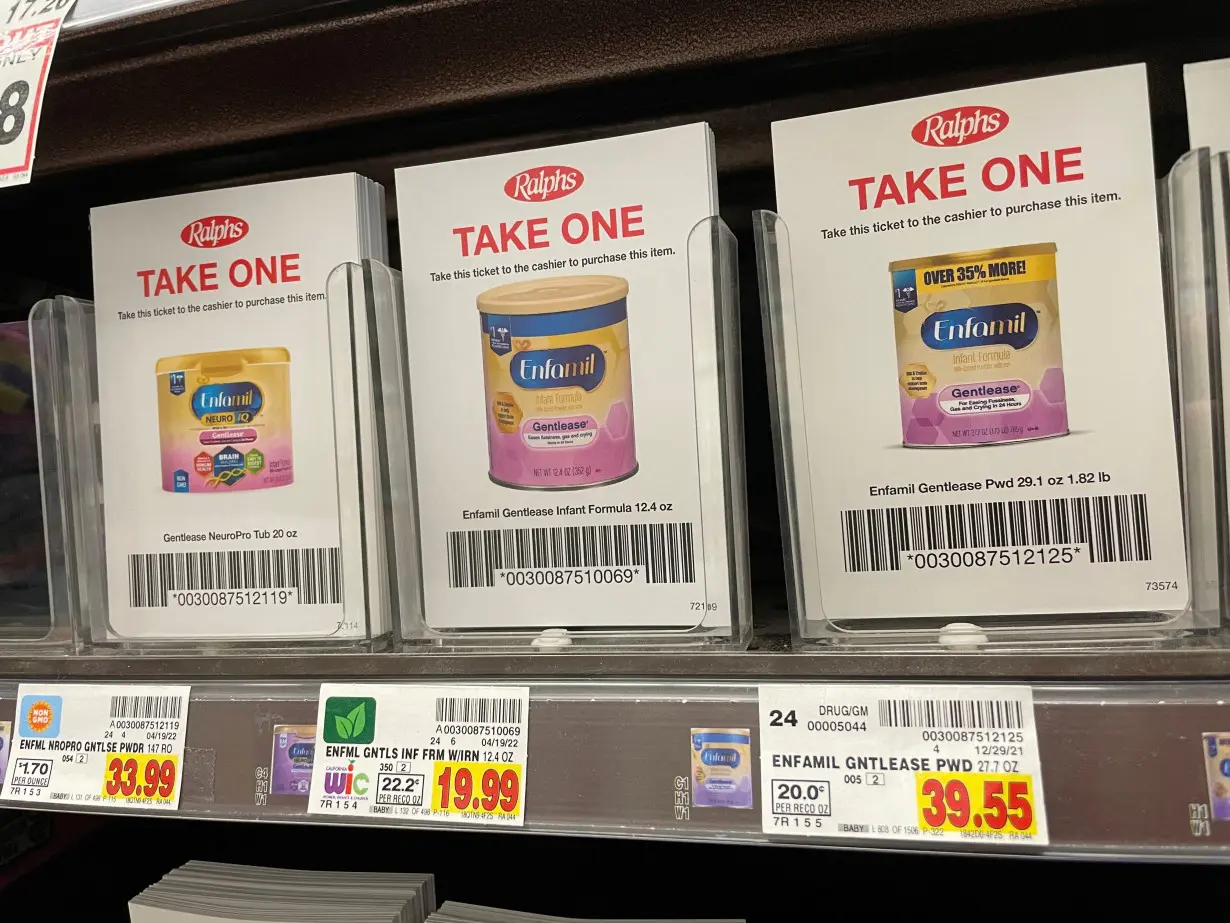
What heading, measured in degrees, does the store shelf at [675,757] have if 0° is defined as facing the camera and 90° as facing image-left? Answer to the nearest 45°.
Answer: approximately 0°

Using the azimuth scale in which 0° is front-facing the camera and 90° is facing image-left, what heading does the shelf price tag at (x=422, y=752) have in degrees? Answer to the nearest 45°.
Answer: approximately 0°

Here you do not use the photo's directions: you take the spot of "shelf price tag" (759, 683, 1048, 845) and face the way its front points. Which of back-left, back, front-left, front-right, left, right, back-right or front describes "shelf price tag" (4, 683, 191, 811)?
right
